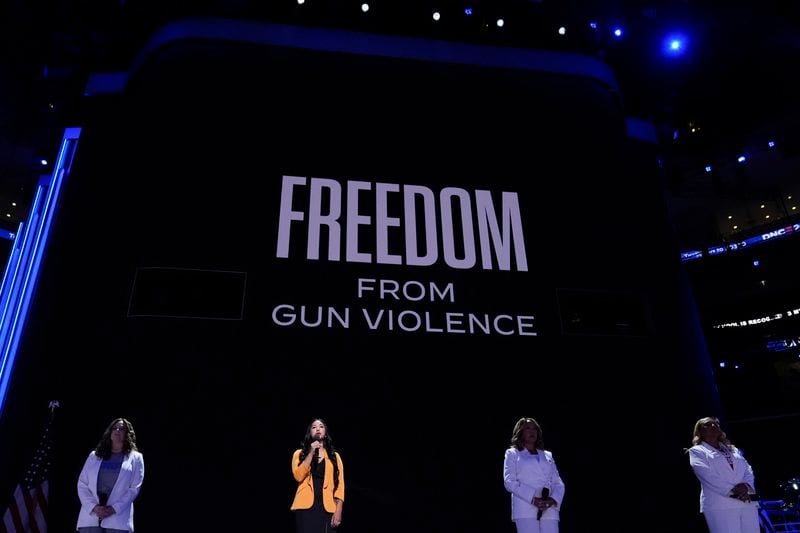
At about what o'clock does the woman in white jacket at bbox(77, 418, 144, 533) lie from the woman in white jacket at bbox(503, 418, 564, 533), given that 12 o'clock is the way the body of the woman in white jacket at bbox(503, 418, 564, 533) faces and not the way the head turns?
the woman in white jacket at bbox(77, 418, 144, 533) is roughly at 4 o'clock from the woman in white jacket at bbox(503, 418, 564, 533).

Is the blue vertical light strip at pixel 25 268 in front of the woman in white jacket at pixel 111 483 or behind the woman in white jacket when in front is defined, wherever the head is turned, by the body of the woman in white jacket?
behind

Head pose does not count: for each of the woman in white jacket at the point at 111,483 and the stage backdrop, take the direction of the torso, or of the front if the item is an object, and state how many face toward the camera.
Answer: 2

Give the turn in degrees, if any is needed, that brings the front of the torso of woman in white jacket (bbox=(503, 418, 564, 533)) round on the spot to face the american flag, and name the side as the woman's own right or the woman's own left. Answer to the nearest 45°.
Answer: approximately 135° to the woman's own right

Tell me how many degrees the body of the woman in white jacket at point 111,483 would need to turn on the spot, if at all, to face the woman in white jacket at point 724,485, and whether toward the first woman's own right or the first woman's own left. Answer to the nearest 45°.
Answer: approximately 45° to the first woman's own left

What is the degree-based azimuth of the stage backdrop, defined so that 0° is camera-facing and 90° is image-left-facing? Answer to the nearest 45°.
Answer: approximately 0°

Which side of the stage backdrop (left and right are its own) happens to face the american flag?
right
